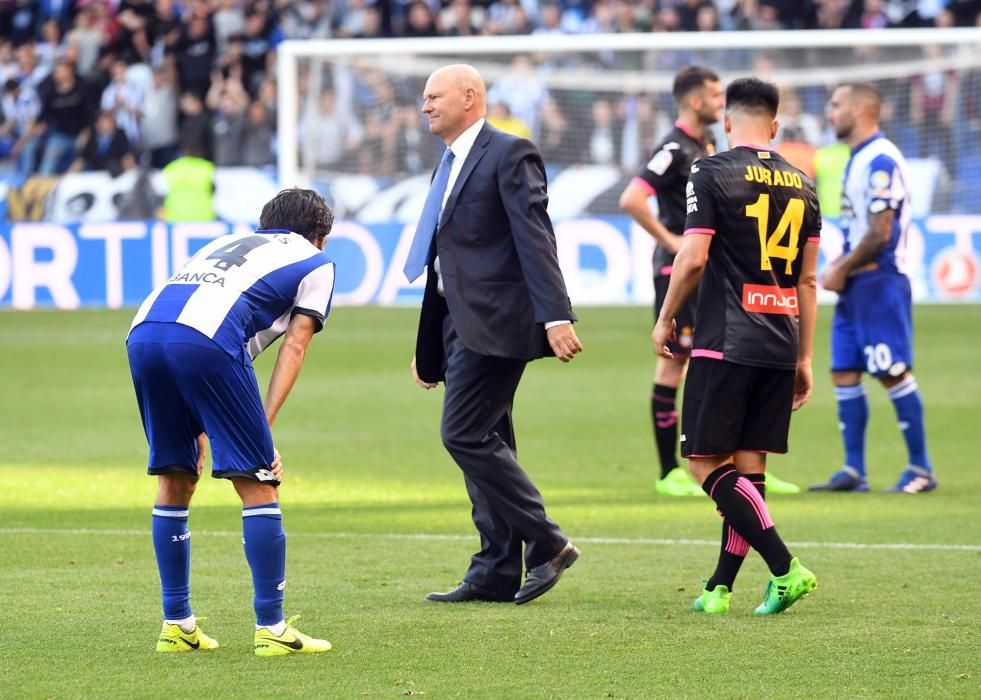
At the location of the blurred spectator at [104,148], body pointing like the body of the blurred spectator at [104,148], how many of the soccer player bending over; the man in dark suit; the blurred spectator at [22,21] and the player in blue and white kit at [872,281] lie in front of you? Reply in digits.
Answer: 3

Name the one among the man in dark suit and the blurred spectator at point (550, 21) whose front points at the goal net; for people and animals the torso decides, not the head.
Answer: the blurred spectator

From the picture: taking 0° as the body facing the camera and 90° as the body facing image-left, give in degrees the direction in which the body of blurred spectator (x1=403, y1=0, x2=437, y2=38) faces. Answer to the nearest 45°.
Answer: approximately 0°

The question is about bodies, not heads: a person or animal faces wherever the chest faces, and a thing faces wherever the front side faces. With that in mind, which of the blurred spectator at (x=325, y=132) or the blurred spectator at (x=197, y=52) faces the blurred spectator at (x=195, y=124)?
the blurred spectator at (x=197, y=52)

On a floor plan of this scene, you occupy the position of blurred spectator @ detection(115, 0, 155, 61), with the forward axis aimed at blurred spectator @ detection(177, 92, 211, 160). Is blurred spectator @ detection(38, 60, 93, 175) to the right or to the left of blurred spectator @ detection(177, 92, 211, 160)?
right

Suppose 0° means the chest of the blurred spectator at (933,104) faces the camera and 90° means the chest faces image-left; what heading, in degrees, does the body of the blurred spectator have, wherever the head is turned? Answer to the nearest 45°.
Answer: approximately 0°
